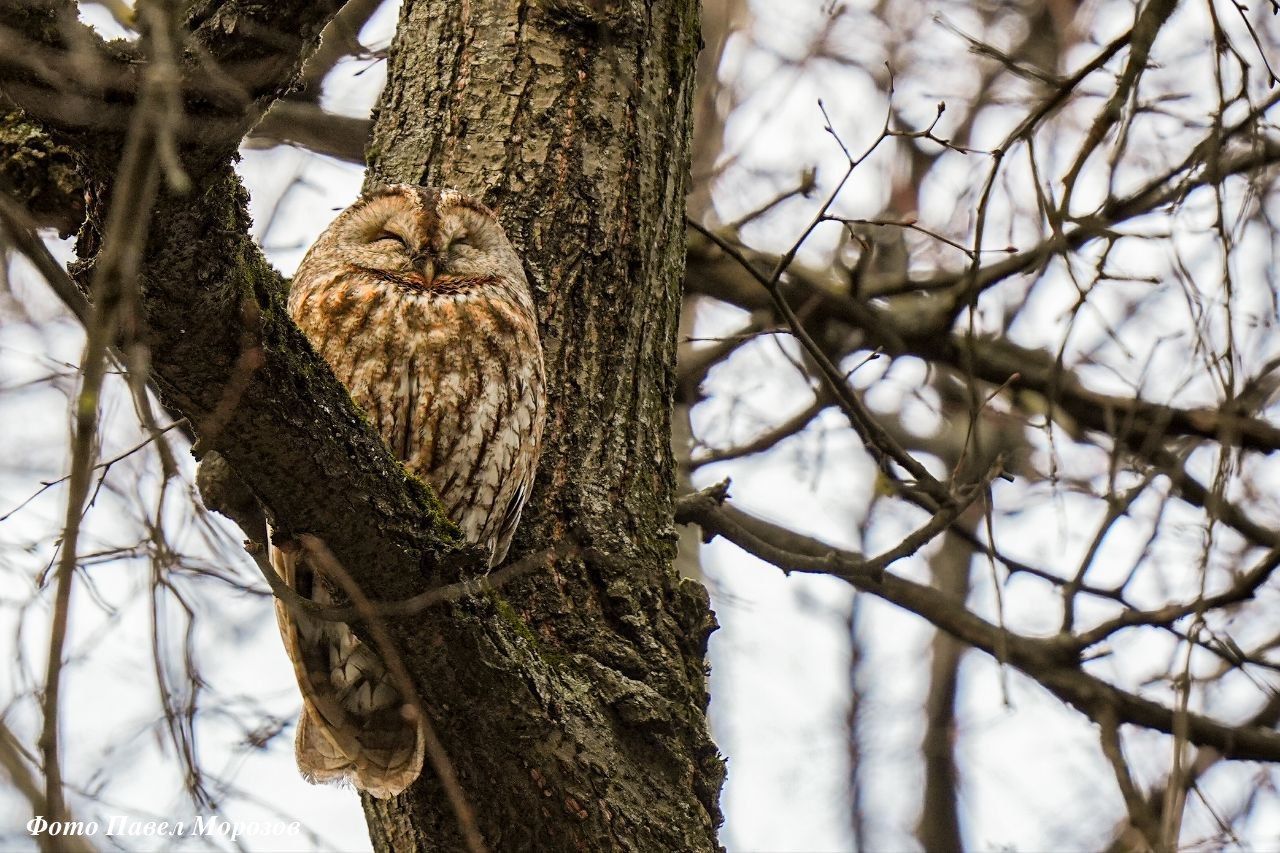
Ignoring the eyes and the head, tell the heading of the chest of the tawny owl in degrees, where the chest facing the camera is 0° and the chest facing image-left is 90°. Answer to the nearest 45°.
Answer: approximately 0°
